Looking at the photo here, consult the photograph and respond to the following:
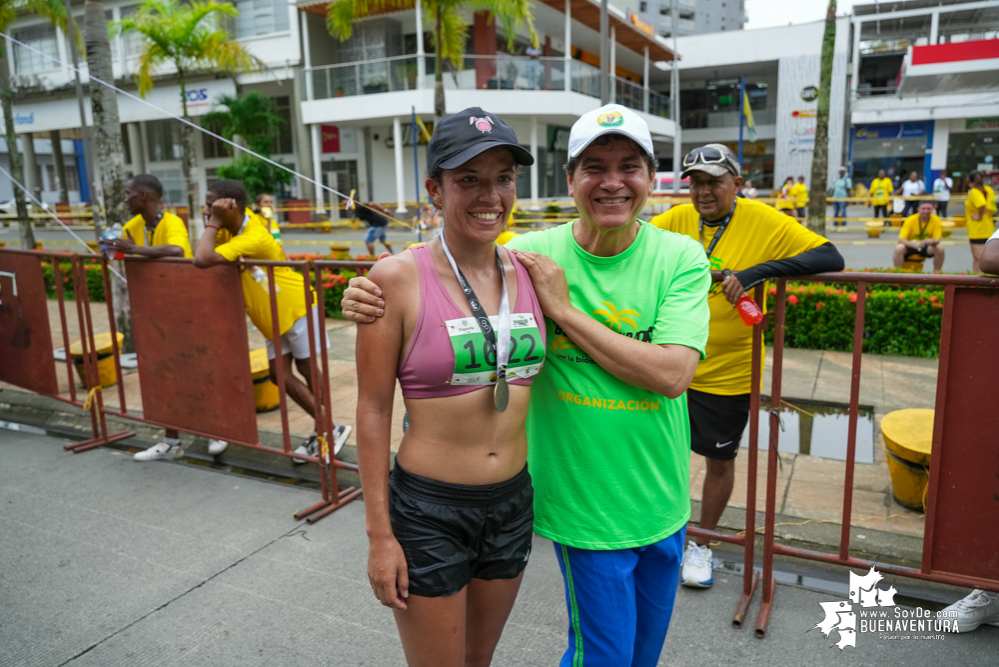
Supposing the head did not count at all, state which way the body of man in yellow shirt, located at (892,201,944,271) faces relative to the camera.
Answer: toward the camera

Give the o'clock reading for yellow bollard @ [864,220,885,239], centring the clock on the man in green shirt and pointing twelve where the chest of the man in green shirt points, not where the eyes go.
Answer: The yellow bollard is roughly at 7 o'clock from the man in green shirt.

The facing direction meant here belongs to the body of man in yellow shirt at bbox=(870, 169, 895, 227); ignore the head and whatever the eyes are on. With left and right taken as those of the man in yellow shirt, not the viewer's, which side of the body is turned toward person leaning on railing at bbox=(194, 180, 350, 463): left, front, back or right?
front

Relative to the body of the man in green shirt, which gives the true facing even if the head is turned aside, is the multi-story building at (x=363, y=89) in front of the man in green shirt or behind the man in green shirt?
behind

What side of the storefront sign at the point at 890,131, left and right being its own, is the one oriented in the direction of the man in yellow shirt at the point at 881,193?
front

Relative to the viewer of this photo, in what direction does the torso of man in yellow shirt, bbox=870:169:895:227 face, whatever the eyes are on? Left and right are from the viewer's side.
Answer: facing the viewer

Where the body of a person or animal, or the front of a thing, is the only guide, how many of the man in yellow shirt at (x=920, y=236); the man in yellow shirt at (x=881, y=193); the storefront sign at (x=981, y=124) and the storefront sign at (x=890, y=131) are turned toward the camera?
4

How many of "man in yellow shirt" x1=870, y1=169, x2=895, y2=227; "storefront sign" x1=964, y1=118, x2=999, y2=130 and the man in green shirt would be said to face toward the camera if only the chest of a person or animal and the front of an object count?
3

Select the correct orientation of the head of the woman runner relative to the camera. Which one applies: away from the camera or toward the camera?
toward the camera

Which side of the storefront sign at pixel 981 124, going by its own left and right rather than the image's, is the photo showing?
front

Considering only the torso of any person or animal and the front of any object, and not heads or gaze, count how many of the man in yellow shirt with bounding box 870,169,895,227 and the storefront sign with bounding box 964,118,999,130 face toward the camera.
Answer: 2

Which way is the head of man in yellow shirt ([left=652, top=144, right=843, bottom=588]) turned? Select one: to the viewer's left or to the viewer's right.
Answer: to the viewer's left

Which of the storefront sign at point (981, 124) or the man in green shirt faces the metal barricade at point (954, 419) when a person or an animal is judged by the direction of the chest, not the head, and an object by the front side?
the storefront sign

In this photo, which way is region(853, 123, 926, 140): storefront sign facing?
toward the camera

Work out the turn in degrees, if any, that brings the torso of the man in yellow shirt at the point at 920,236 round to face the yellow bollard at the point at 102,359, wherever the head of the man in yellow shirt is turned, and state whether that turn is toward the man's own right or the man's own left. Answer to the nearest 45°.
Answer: approximately 45° to the man's own right

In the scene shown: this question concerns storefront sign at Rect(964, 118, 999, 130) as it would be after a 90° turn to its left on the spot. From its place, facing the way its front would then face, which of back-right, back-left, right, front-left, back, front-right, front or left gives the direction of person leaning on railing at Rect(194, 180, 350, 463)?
right

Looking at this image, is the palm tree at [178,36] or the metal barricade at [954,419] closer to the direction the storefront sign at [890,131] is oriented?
the metal barricade
